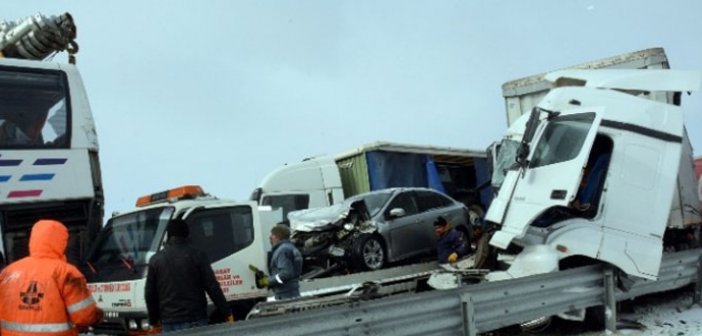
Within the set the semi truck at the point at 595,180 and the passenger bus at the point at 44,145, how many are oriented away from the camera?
0

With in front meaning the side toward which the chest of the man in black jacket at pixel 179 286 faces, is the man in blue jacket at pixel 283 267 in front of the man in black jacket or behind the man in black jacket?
in front

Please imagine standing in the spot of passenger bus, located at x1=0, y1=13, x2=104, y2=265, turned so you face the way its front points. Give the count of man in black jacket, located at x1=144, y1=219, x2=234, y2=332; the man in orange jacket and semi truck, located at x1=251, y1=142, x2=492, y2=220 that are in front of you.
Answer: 2

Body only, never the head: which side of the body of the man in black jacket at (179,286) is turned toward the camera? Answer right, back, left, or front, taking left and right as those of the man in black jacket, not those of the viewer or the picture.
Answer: back

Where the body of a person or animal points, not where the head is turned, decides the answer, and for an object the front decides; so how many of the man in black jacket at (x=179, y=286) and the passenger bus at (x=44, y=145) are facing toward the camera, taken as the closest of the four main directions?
1

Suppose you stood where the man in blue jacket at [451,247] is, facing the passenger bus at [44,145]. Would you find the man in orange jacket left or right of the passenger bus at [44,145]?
left

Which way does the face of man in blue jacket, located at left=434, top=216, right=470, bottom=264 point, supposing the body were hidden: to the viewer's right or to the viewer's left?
to the viewer's left

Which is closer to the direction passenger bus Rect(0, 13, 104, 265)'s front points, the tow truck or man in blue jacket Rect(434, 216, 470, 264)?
the tow truck

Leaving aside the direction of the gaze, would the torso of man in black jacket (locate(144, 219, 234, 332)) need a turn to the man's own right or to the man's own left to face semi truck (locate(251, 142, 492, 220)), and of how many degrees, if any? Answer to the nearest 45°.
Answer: approximately 45° to the man's own right

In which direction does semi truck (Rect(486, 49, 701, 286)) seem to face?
to the viewer's left

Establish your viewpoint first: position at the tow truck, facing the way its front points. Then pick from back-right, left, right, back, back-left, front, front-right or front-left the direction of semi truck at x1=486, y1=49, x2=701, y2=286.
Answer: back-left
